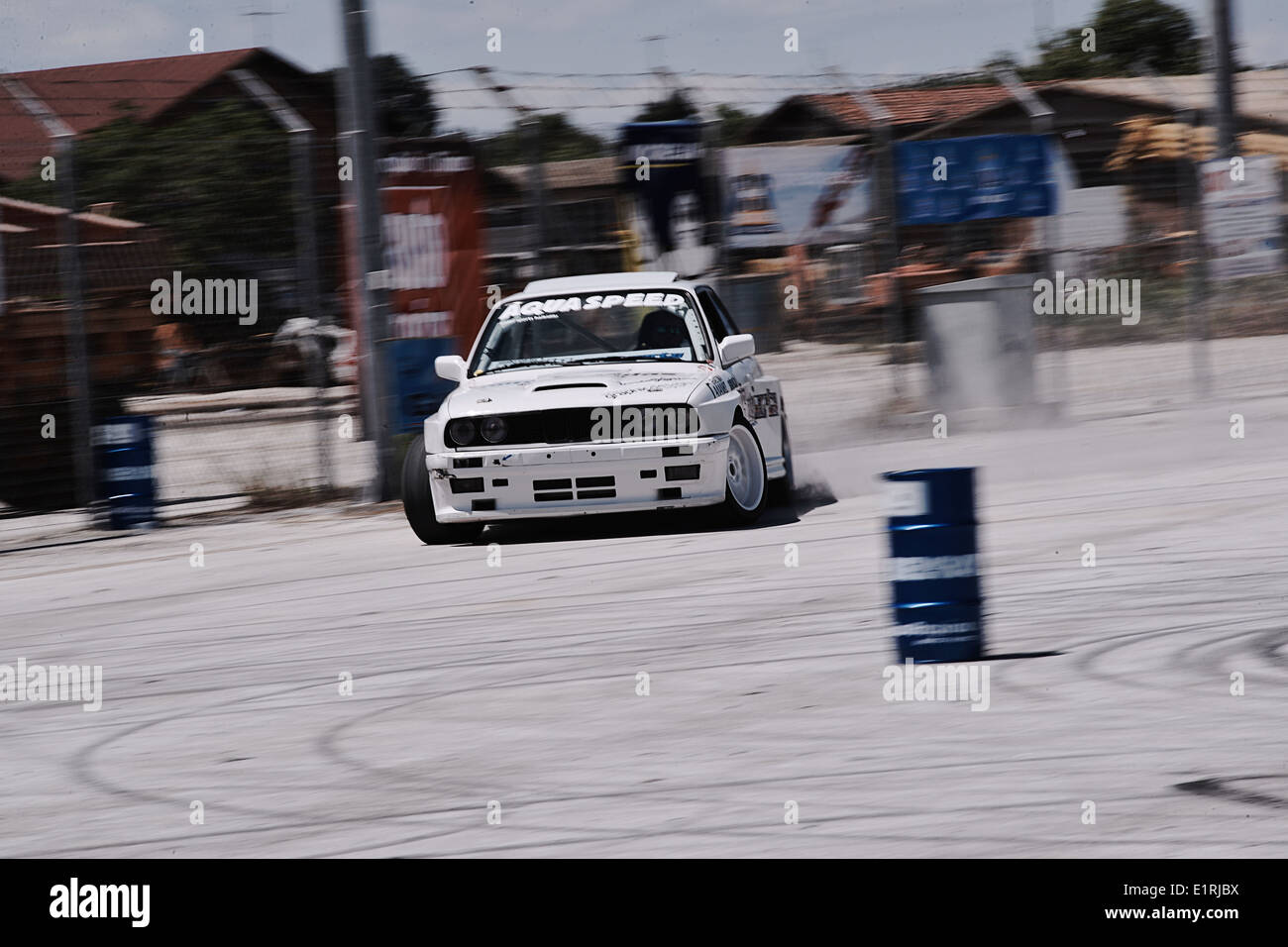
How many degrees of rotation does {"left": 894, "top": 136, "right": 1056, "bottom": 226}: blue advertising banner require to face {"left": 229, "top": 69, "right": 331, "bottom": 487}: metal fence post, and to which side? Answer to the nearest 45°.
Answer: approximately 45° to its right

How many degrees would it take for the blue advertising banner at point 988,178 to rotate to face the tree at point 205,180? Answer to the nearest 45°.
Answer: approximately 90° to its right

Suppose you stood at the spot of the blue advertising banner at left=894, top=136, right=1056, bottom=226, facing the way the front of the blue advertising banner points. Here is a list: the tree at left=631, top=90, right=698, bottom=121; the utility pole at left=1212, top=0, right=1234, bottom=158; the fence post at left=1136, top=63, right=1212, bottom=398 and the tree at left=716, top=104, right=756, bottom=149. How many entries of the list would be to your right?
2

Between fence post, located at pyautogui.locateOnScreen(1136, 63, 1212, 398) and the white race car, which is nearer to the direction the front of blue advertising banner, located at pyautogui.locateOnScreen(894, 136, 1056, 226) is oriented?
the white race car

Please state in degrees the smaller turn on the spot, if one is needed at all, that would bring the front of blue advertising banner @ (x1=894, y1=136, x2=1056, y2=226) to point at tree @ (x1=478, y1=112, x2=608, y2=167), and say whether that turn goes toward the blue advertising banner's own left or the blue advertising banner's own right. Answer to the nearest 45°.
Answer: approximately 135° to the blue advertising banner's own right

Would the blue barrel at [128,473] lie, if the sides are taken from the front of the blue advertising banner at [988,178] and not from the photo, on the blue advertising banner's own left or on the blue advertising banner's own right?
on the blue advertising banner's own right

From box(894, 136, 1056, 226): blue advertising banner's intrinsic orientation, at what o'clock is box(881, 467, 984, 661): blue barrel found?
The blue barrel is roughly at 12 o'clock from the blue advertising banner.

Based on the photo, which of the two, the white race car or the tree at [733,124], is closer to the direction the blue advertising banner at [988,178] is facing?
the white race car

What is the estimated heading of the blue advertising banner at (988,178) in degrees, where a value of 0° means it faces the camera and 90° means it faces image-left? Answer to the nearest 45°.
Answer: approximately 0°

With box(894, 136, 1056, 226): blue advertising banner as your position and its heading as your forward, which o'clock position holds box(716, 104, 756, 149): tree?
The tree is roughly at 5 o'clock from the blue advertising banner.

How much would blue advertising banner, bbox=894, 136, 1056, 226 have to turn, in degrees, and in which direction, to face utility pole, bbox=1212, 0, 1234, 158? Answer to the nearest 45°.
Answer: approximately 135° to its left

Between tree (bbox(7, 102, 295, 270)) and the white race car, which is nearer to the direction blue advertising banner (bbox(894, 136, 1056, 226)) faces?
the white race car

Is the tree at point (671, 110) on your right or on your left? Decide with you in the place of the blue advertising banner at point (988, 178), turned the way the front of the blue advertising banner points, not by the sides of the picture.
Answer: on your right
